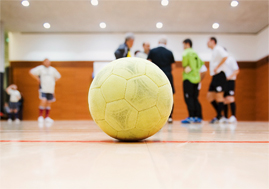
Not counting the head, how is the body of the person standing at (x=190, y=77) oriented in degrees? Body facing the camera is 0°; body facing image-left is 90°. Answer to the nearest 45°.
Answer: approximately 90°

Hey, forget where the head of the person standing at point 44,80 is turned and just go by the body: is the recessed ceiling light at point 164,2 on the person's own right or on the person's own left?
on the person's own left

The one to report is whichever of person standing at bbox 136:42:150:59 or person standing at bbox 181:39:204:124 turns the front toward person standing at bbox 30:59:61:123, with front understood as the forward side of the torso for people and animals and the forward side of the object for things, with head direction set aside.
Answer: person standing at bbox 181:39:204:124

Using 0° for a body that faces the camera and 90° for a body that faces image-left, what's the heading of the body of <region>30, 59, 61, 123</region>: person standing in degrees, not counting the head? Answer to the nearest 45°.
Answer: approximately 0°

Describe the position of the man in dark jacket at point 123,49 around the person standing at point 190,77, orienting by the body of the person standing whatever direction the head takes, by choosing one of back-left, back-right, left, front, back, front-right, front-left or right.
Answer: front-left

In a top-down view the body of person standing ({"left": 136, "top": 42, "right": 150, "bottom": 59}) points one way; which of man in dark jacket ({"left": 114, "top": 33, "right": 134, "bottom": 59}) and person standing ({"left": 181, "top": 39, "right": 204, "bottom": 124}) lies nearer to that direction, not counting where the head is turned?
the person standing

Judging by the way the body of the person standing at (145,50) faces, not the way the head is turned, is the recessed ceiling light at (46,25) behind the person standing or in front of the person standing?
behind
